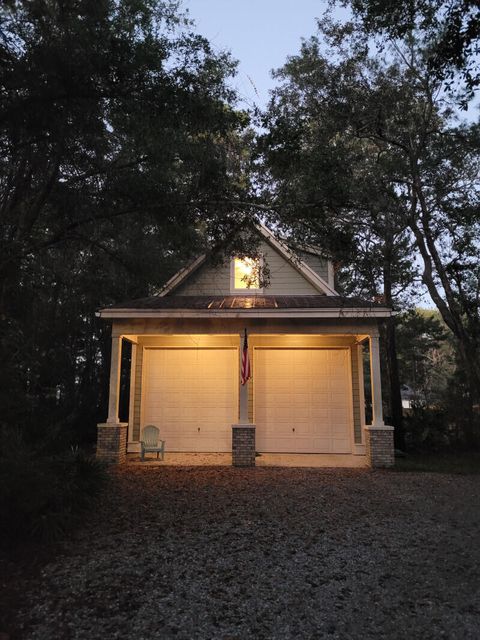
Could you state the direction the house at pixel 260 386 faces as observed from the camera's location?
facing the viewer

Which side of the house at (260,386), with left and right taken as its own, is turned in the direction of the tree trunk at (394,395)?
left

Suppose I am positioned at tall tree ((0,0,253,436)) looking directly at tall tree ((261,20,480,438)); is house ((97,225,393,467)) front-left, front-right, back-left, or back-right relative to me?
front-left

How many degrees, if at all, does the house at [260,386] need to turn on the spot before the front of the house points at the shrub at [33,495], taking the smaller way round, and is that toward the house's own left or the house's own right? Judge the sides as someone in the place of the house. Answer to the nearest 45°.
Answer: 0° — it already faces it

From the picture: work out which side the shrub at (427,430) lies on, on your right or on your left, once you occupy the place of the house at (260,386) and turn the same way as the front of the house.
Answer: on your left
